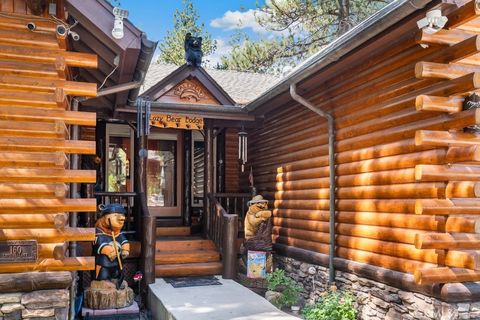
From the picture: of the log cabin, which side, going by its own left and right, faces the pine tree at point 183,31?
back

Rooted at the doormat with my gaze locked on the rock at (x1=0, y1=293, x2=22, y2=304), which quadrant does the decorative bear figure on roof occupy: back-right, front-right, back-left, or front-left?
back-right

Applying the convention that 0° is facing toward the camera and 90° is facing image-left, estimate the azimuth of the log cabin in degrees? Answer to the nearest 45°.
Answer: approximately 0°

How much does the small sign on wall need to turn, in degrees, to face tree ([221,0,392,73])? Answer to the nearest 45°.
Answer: approximately 135° to its left

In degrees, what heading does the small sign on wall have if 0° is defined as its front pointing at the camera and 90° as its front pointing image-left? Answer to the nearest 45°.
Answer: approximately 0°
